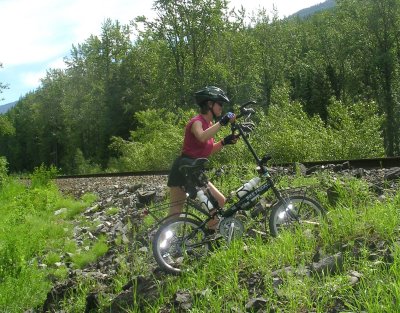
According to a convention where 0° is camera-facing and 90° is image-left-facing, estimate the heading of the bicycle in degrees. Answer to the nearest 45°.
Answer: approximately 270°

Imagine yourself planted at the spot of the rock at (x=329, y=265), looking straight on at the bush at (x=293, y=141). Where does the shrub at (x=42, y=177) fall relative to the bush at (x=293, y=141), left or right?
left

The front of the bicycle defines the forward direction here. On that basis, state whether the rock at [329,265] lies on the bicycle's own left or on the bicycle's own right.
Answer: on the bicycle's own right

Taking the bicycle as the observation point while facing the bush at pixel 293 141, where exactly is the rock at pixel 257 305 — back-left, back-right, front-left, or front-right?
back-right

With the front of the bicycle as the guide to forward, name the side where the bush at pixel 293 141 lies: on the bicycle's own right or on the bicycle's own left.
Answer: on the bicycle's own left

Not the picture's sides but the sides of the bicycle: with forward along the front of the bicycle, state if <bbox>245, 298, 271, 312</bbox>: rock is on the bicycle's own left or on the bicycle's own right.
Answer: on the bicycle's own right

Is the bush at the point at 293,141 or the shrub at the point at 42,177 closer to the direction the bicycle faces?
the bush

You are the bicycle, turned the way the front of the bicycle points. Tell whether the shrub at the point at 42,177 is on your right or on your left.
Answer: on your left

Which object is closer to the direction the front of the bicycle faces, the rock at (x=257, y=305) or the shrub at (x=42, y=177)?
the rock

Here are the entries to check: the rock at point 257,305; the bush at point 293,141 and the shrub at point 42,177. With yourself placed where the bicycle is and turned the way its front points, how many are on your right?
1

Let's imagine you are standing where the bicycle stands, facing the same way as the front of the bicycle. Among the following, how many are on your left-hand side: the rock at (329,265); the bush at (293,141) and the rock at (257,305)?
1
